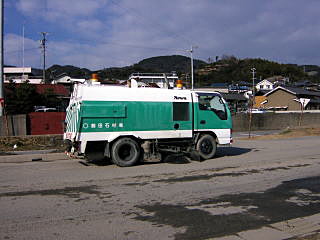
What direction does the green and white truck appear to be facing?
to the viewer's right

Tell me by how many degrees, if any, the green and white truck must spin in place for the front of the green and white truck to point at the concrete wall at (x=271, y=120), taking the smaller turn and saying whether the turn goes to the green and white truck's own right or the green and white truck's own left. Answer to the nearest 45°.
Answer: approximately 45° to the green and white truck's own left
